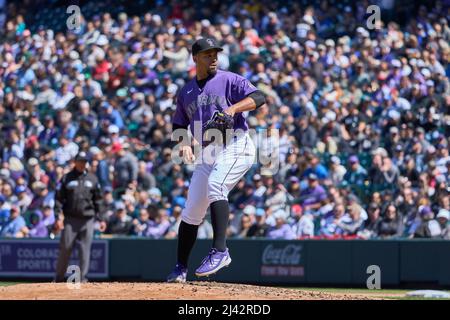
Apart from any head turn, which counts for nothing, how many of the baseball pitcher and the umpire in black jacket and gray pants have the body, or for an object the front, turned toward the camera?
2

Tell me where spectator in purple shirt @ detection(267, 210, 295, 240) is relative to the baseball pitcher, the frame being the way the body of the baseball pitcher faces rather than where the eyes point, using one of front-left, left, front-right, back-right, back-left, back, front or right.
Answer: back

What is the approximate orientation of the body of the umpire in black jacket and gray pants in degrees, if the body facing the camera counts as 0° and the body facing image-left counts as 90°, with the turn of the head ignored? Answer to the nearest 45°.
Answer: approximately 0°

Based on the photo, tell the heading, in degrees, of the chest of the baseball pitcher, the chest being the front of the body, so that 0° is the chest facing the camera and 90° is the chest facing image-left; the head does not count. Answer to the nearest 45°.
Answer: approximately 0°

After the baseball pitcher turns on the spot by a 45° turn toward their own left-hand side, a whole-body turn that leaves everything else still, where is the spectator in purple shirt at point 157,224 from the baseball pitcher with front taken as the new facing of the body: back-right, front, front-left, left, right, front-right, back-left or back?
back-left
